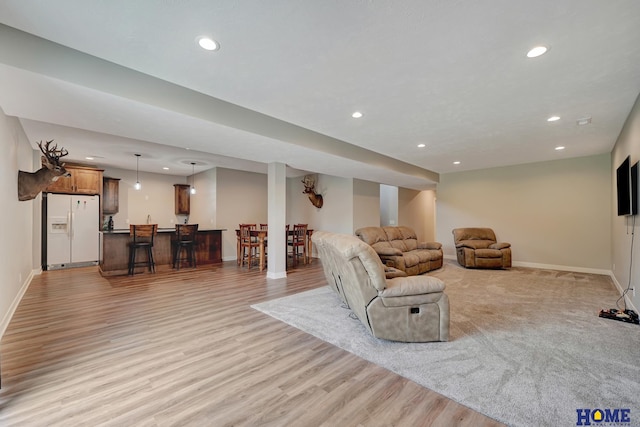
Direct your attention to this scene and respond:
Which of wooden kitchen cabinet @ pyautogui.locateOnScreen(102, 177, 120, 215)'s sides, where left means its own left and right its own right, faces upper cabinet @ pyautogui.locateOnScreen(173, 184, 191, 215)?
left

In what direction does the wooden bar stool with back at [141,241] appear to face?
away from the camera

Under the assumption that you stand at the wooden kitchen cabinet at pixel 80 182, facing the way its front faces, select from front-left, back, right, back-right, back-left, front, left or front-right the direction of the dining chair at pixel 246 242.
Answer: front-left

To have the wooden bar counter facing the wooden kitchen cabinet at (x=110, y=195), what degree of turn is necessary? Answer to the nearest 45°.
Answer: approximately 135° to its right

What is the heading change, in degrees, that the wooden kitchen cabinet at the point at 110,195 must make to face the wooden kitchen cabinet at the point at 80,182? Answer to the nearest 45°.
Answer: approximately 45° to its right

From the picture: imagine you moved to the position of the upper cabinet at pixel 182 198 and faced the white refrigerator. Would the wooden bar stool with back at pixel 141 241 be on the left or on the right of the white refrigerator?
left

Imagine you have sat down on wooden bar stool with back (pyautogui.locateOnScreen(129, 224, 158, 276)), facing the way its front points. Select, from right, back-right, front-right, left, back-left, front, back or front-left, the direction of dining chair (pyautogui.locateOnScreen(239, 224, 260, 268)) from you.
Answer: right

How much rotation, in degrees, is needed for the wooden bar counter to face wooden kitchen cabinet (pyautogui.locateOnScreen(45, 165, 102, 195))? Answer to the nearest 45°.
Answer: approximately 135° to its right

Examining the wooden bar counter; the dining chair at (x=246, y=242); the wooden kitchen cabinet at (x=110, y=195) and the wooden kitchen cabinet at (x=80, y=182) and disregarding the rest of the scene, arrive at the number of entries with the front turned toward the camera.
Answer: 3

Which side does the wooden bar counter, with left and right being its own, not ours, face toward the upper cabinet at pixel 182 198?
back

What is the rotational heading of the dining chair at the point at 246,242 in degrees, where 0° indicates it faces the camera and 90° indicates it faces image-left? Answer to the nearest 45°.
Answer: approximately 225°

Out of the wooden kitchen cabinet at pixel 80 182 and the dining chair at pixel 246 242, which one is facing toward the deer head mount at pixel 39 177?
the wooden kitchen cabinet

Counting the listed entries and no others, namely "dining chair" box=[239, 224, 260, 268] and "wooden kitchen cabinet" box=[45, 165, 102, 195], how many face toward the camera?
1
